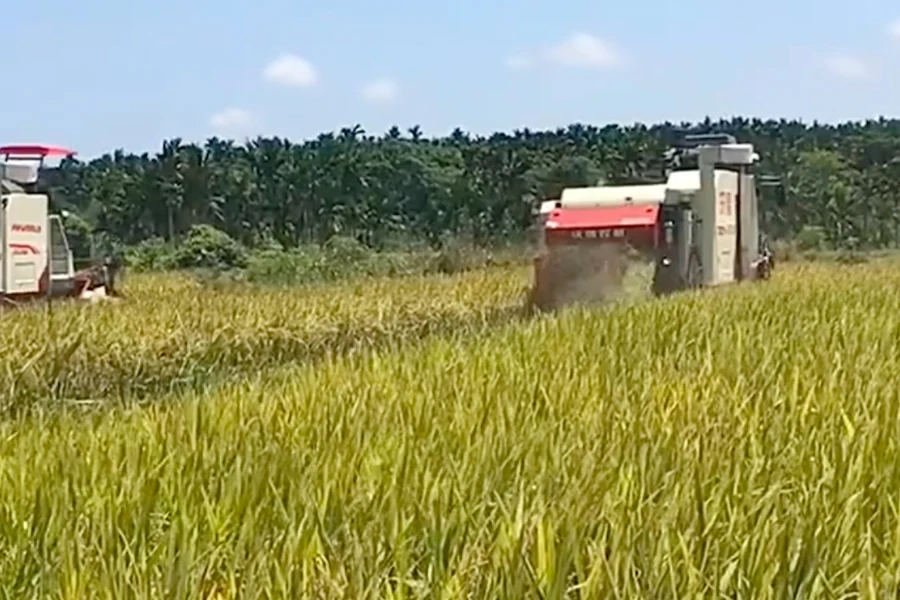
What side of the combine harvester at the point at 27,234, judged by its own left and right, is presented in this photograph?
right

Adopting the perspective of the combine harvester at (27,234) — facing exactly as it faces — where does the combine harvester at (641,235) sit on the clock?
the combine harvester at (641,235) is roughly at 1 o'clock from the combine harvester at (27,234).

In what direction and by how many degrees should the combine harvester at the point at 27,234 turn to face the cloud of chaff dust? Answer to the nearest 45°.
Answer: approximately 45° to its right
